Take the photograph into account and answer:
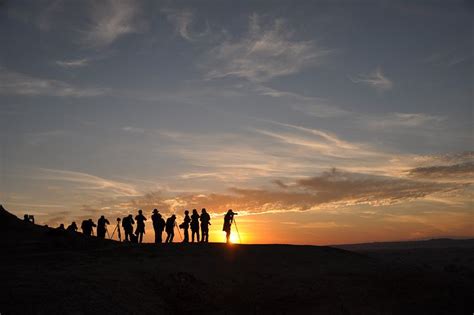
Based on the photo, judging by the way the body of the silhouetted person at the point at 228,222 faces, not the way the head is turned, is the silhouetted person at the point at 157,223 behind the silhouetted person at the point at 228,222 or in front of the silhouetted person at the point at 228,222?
behind

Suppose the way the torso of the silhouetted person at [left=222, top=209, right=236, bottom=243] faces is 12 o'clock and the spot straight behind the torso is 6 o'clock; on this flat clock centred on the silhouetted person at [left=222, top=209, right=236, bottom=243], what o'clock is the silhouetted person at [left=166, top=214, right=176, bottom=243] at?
the silhouetted person at [left=166, top=214, right=176, bottom=243] is roughly at 6 o'clock from the silhouetted person at [left=222, top=209, right=236, bottom=243].

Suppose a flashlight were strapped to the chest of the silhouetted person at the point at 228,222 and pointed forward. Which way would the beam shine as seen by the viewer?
to the viewer's right

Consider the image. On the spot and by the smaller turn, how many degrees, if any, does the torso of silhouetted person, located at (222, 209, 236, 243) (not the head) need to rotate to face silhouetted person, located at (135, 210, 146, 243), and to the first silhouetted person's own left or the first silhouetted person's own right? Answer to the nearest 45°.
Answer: approximately 180°

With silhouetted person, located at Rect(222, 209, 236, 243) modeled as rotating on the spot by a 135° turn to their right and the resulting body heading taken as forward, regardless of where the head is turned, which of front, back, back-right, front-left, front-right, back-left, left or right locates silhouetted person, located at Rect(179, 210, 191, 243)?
front-right

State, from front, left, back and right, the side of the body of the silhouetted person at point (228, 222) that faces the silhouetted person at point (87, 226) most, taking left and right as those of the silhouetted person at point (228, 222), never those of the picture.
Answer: back

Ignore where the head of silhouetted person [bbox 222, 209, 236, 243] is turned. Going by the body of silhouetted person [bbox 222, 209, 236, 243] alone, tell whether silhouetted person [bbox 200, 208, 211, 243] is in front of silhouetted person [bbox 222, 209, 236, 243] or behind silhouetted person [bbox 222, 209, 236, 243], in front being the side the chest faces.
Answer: behind

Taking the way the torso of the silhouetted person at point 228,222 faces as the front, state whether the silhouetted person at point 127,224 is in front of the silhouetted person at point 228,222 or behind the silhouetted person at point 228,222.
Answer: behind
